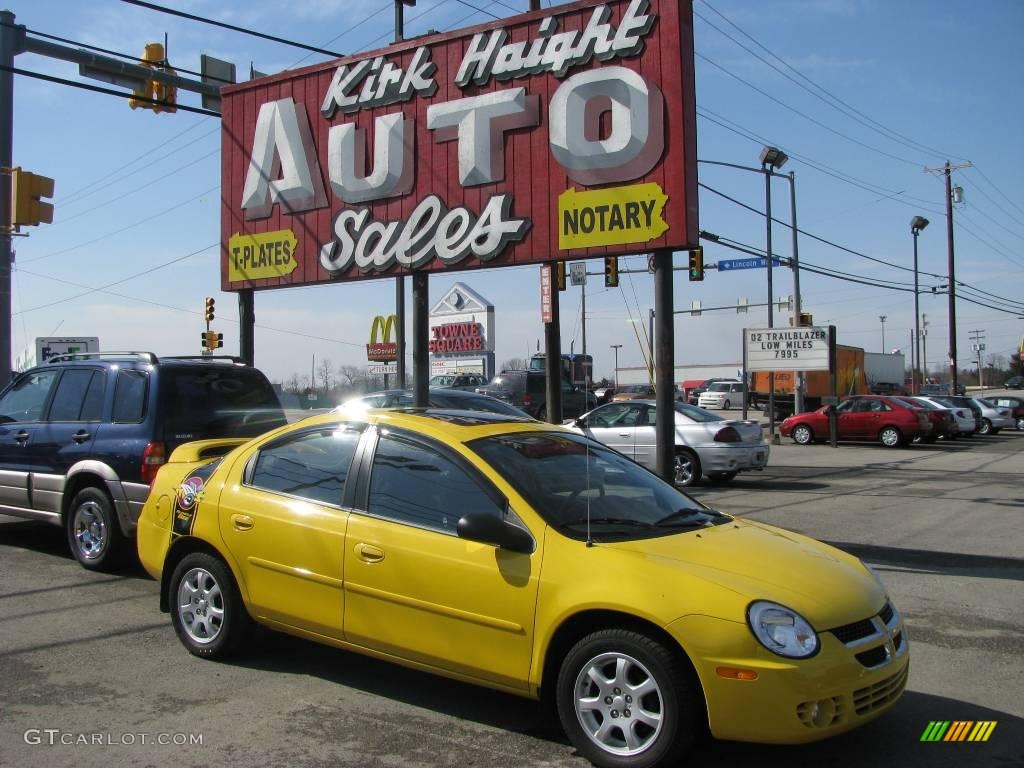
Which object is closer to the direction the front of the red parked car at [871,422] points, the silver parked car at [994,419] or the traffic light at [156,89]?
the traffic light

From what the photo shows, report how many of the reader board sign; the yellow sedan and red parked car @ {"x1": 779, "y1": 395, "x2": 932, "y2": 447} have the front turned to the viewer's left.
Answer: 1

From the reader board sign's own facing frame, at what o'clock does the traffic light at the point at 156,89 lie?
The traffic light is roughly at 1 o'clock from the reader board sign.

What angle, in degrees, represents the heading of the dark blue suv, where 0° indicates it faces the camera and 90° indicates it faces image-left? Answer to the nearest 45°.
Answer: approximately 135°

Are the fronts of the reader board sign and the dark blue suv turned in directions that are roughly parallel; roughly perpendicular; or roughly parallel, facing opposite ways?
roughly perpendicular

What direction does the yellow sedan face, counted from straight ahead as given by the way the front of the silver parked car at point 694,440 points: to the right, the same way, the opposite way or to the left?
the opposite way

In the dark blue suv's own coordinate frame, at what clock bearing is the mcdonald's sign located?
The mcdonald's sign is roughly at 2 o'clock from the dark blue suv.

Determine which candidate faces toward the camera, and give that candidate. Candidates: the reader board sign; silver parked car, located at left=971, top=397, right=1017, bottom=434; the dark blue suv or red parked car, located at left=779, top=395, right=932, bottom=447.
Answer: the reader board sign

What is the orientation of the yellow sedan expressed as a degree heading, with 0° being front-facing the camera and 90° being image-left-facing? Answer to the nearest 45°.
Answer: approximately 315°

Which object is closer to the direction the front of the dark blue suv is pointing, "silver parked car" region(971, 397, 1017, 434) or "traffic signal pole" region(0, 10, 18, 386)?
the traffic signal pole

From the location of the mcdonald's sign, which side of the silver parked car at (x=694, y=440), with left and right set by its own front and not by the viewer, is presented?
front

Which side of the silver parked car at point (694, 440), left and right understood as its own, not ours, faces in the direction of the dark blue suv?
left

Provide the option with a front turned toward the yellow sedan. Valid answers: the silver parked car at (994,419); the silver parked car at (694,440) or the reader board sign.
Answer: the reader board sign

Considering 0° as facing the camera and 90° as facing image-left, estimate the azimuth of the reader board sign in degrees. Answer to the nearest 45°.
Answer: approximately 0°

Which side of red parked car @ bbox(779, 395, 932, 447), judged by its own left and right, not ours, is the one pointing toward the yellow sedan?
left

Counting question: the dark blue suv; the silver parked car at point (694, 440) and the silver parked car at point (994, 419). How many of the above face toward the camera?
0

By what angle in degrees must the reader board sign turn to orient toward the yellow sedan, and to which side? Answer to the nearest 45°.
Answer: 0° — it already faces it
